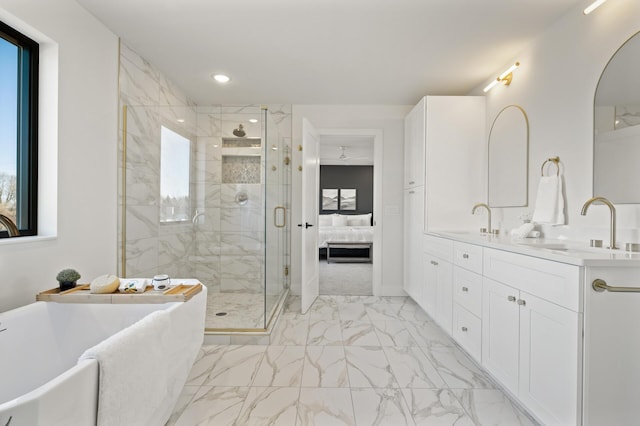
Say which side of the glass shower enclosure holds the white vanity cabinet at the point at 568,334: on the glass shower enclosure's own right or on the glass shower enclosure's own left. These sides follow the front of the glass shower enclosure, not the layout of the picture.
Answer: on the glass shower enclosure's own right

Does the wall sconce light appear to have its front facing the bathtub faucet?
yes

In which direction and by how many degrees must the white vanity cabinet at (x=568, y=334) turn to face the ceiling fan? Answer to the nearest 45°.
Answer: approximately 90° to its right

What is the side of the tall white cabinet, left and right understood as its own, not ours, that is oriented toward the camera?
left

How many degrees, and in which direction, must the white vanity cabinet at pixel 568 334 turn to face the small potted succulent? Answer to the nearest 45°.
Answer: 0° — it already faces it

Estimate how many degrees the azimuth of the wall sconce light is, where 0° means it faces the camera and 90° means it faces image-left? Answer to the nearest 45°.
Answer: approximately 45°

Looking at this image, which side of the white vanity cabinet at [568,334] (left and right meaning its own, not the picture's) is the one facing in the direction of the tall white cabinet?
right

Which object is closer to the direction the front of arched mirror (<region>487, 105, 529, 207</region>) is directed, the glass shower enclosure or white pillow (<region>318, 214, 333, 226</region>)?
the glass shower enclosure

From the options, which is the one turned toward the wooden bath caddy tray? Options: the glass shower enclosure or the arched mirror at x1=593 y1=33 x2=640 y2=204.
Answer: the arched mirror

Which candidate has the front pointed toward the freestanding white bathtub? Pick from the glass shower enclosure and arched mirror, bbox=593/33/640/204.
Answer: the arched mirror

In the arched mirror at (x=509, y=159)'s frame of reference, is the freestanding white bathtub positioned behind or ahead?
ahead
